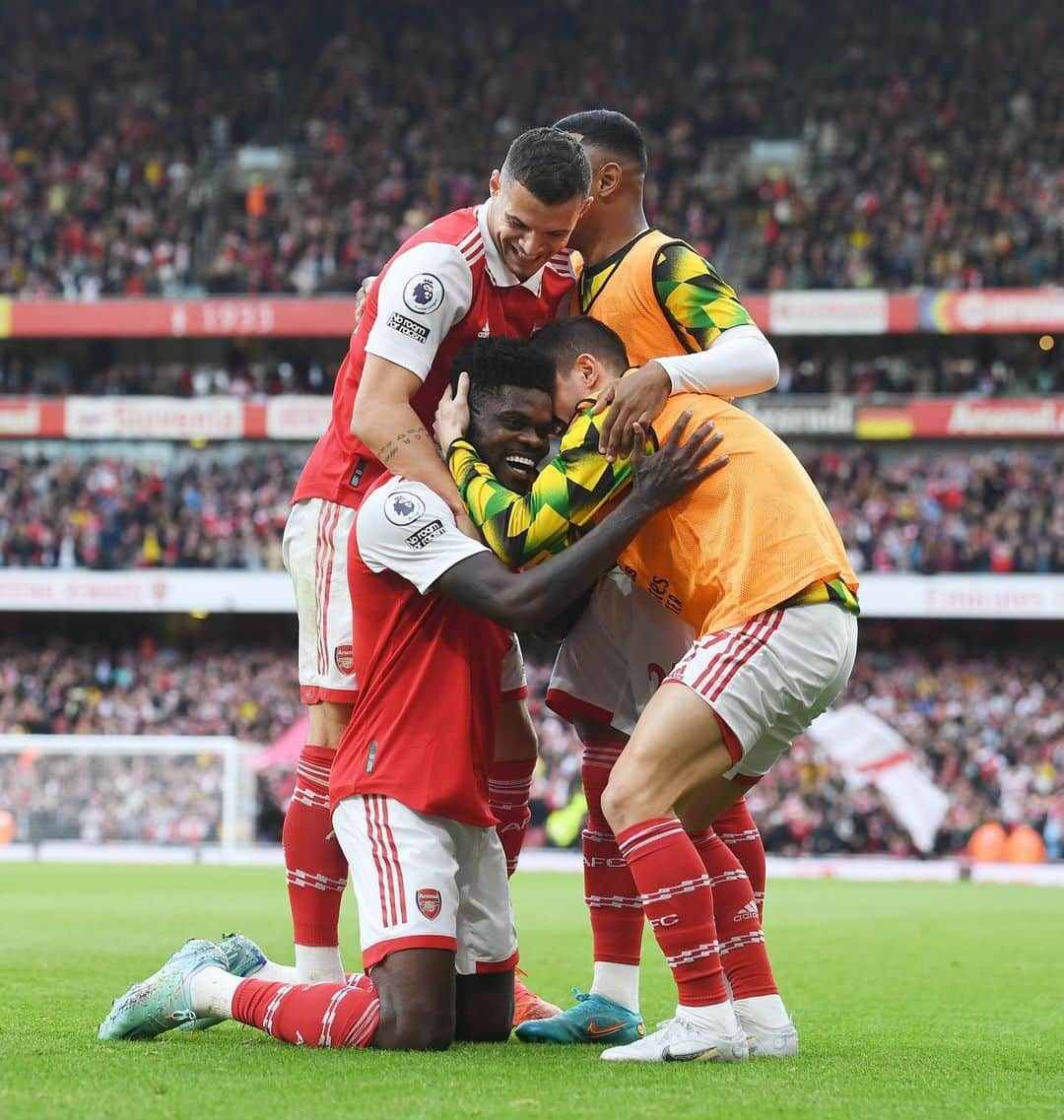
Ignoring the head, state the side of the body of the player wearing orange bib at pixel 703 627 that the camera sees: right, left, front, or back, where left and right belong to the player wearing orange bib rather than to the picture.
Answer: left

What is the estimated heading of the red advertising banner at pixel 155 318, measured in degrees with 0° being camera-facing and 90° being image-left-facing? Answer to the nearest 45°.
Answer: approximately 0°

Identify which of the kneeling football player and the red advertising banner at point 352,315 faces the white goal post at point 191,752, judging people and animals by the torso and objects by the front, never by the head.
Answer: the red advertising banner

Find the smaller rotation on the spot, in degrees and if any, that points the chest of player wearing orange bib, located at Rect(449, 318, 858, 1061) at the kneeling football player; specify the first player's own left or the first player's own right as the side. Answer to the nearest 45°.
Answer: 0° — they already face them

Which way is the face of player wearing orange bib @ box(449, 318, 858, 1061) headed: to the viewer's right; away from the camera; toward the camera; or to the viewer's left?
to the viewer's left

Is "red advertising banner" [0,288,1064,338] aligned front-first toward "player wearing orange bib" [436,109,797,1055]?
yes

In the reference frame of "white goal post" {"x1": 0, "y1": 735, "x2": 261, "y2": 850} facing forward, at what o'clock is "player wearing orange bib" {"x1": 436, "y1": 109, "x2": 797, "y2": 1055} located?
The player wearing orange bib is roughly at 12 o'clock from the white goal post.

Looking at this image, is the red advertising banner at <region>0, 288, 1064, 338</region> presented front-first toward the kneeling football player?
yes

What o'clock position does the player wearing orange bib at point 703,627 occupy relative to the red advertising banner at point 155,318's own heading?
The player wearing orange bib is roughly at 12 o'clock from the red advertising banner.
